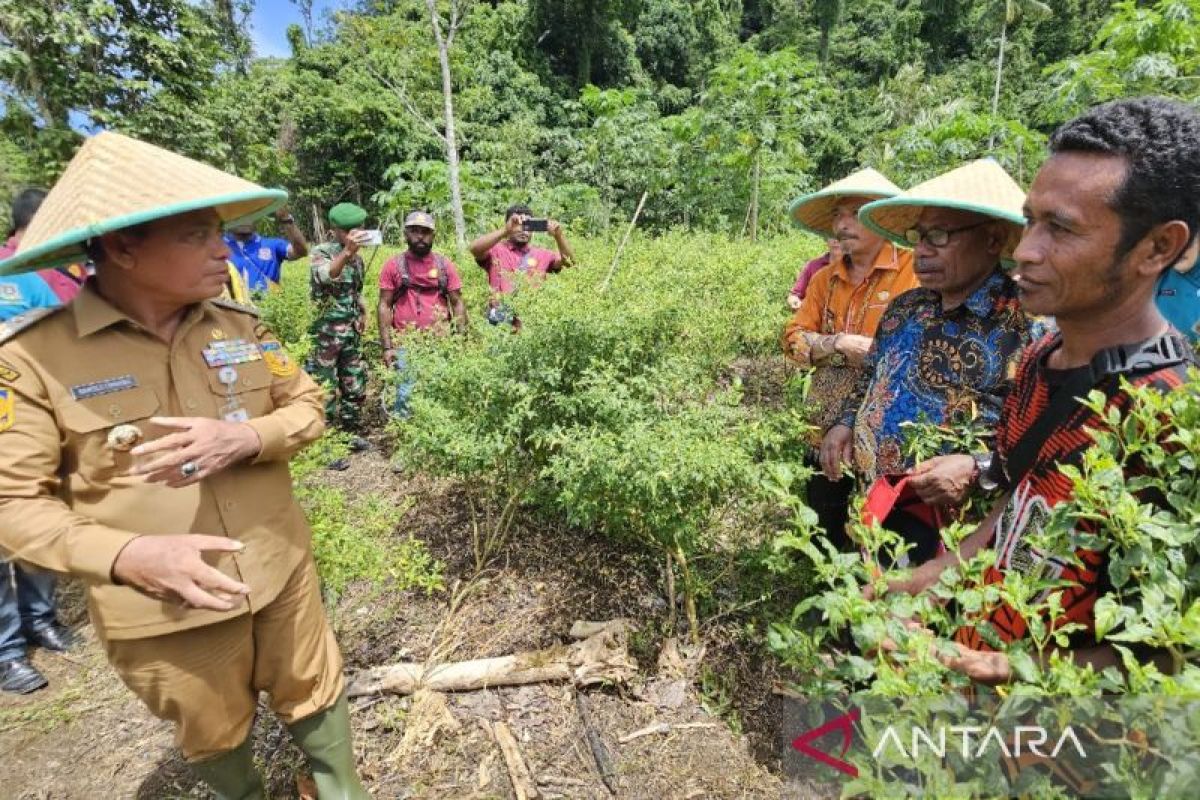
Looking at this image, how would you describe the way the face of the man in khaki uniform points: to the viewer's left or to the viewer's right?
to the viewer's right

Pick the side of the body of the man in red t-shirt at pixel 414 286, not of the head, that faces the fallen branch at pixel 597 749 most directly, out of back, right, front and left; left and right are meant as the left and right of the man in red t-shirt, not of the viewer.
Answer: front

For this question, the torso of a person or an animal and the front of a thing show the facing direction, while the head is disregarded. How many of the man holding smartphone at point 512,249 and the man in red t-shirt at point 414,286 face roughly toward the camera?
2

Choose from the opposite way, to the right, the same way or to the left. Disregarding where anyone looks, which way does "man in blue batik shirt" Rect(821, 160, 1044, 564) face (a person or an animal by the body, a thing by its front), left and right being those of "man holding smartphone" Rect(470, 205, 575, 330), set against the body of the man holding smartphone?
to the right

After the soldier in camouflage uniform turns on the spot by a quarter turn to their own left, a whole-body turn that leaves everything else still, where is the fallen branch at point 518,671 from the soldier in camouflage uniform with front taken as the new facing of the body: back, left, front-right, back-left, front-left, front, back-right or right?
back-right

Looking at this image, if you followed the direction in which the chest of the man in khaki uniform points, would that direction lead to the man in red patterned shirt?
yes

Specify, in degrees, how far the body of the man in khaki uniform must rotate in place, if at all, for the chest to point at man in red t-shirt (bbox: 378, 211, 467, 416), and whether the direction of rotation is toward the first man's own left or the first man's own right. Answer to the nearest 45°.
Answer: approximately 90° to the first man's own left

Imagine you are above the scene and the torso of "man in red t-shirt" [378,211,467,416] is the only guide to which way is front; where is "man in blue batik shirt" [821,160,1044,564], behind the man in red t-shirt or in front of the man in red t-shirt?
in front

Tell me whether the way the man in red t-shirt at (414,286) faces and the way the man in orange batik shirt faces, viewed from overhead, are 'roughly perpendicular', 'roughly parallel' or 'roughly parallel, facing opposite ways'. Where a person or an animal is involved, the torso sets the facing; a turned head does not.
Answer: roughly perpendicular

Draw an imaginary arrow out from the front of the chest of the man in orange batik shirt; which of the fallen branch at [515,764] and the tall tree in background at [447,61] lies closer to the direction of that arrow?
the fallen branch

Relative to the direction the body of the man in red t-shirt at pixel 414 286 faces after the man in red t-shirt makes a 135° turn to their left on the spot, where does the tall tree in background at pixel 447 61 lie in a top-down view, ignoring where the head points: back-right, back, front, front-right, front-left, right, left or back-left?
front-left

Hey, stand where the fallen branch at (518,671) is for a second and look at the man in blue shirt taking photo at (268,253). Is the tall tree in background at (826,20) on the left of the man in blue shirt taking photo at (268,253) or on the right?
right

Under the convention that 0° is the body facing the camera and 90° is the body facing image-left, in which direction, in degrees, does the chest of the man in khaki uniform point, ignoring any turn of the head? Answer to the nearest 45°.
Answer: approximately 315°

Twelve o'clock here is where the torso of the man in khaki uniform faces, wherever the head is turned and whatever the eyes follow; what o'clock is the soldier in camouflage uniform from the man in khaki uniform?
The soldier in camouflage uniform is roughly at 8 o'clock from the man in khaki uniform.

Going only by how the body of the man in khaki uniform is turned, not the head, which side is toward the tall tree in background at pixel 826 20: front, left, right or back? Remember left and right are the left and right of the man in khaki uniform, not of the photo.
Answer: left
